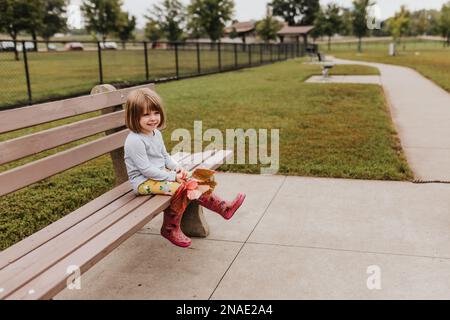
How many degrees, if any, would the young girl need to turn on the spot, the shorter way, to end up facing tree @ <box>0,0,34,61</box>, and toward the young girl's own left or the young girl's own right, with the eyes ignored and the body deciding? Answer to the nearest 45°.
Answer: approximately 135° to the young girl's own left

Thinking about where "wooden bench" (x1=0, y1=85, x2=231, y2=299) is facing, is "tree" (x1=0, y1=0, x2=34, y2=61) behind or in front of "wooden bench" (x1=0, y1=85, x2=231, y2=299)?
behind

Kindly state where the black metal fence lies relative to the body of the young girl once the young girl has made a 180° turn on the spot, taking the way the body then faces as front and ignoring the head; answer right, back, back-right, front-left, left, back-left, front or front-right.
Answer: front-right

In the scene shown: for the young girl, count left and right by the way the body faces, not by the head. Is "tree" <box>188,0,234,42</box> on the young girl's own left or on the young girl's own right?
on the young girl's own left

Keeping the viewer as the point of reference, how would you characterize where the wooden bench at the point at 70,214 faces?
facing the viewer and to the right of the viewer

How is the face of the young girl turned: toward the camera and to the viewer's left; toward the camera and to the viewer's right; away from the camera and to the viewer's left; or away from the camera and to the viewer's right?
toward the camera and to the viewer's right

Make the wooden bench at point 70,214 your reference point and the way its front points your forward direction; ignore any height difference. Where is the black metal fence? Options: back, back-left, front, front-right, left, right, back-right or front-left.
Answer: back-left

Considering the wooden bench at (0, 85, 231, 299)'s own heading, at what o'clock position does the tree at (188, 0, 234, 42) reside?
The tree is roughly at 8 o'clock from the wooden bench.

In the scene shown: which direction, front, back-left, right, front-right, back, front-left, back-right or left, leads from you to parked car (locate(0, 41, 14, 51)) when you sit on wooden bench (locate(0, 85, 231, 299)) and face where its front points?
back-left

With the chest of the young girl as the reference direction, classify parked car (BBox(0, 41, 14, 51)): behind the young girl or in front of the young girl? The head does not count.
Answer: behind
